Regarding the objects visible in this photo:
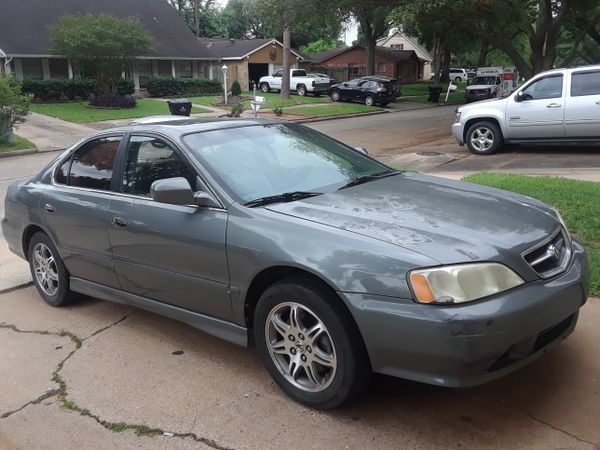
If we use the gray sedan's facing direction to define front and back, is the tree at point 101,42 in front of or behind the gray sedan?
behind

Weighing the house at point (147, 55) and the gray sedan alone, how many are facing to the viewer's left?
0

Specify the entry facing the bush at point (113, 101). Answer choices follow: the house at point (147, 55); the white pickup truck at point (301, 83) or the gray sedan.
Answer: the house

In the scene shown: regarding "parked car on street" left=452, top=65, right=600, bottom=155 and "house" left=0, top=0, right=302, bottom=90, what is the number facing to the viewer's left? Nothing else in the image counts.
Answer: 1

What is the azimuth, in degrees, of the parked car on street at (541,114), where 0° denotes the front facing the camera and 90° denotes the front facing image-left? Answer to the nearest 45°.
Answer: approximately 90°

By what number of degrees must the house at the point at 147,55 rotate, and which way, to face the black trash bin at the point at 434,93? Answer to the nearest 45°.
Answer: approximately 90° to its left

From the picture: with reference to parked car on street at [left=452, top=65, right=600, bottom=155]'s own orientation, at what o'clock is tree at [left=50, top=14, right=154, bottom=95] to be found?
The tree is roughly at 1 o'clock from the parked car on street.

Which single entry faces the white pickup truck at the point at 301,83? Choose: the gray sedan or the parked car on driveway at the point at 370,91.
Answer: the parked car on driveway

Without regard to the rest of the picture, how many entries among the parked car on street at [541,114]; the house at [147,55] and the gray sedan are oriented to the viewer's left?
1

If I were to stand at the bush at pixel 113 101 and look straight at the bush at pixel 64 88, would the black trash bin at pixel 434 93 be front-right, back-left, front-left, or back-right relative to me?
back-right

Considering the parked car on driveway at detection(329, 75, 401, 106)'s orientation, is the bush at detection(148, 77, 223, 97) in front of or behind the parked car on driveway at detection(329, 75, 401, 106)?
in front

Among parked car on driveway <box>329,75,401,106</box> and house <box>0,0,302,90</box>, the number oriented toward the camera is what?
1

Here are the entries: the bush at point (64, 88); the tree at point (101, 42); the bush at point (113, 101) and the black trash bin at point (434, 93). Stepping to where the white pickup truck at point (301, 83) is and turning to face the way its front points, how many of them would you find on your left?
3

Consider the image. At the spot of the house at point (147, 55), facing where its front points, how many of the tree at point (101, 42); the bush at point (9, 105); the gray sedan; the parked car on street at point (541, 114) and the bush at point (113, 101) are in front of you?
5

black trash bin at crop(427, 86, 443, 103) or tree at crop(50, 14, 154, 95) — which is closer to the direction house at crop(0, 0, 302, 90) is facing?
the tree

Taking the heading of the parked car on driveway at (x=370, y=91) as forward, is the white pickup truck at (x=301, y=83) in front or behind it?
in front

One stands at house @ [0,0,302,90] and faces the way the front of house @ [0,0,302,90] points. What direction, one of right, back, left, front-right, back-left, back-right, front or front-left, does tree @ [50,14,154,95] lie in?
front

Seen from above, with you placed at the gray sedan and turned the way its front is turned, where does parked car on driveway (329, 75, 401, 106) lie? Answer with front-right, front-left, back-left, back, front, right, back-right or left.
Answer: back-left
